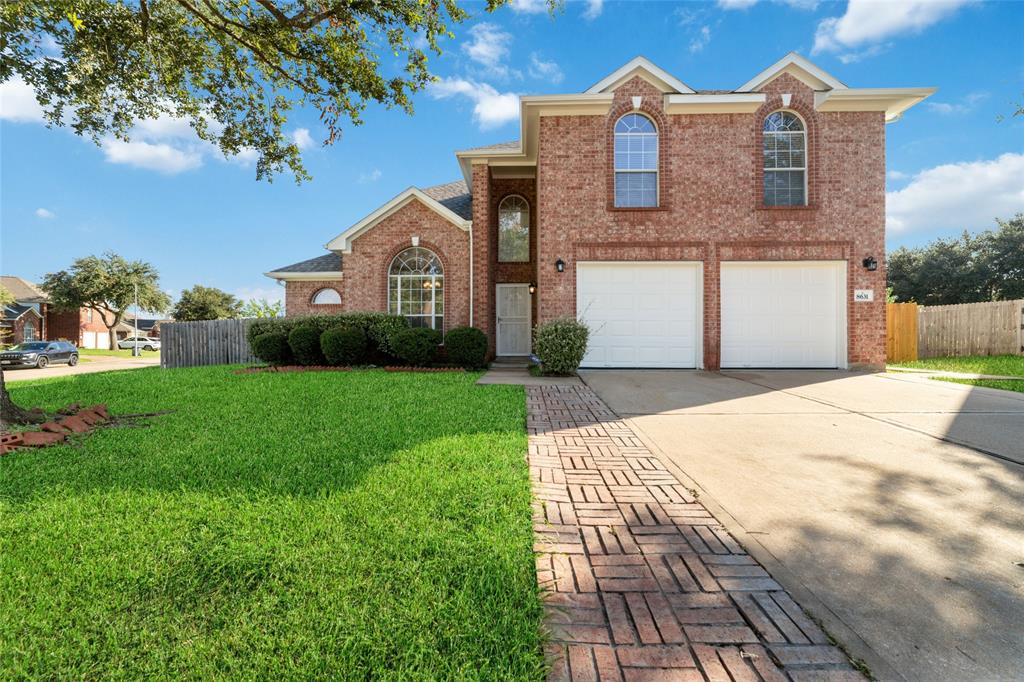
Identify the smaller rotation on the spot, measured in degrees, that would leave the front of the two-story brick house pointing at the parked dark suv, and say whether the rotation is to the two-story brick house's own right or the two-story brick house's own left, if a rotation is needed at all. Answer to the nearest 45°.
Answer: approximately 90° to the two-story brick house's own right

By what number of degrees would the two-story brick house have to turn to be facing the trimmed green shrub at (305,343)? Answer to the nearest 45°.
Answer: approximately 90° to its right

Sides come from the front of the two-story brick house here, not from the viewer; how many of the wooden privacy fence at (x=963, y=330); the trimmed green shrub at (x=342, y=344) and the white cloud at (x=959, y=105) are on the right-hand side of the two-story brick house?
1

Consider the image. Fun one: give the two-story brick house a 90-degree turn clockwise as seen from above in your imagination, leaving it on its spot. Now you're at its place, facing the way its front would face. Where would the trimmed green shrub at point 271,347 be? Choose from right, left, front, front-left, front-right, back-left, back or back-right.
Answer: front

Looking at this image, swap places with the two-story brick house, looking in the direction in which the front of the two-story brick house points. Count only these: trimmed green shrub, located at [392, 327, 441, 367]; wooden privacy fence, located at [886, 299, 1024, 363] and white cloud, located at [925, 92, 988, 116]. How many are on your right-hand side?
1

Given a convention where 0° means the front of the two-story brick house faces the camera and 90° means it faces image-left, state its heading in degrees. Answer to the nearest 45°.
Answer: approximately 0°

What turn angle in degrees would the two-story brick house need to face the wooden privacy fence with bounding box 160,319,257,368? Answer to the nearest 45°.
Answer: approximately 90° to its right

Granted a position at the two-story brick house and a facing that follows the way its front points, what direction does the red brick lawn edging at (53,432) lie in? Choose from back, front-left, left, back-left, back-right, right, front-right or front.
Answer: front-right

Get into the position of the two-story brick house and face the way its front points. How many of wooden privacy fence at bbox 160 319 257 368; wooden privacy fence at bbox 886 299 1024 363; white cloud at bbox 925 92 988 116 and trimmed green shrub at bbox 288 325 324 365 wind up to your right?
2
